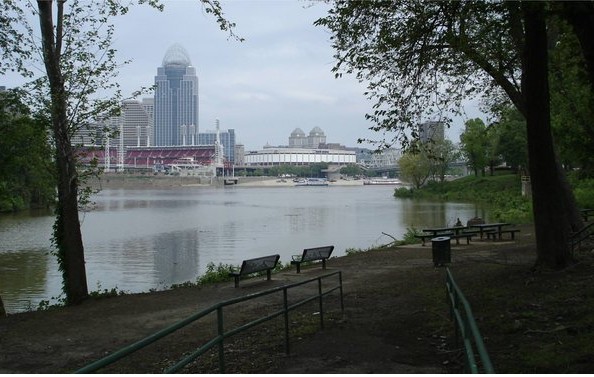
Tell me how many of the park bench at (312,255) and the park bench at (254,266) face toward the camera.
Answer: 0

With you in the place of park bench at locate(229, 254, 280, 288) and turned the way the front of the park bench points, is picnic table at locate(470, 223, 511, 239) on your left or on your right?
on your right

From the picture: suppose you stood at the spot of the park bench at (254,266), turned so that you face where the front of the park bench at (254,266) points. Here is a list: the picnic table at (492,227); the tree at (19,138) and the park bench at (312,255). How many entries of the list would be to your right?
2

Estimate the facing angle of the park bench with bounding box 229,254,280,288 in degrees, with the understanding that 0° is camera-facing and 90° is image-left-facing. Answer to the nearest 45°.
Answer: approximately 135°

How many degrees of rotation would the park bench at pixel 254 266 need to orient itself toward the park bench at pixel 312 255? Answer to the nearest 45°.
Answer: approximately 90° to its right

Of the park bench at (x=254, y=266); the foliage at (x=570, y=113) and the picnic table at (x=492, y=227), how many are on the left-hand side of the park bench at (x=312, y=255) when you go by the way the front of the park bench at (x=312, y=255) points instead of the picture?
1

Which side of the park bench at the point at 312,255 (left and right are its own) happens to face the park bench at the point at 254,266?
left

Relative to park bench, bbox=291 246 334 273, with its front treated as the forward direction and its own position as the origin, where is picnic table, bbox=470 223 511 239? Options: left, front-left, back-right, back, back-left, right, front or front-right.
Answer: right

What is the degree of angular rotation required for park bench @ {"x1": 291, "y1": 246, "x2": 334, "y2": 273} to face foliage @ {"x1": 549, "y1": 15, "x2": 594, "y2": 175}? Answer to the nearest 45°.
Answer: approximately 90° to its right

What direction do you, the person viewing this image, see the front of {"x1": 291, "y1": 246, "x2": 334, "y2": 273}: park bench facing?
facing away from the viewer and to the left of the viewer

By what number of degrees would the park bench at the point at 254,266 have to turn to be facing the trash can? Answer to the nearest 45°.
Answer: approximately 135° to its right

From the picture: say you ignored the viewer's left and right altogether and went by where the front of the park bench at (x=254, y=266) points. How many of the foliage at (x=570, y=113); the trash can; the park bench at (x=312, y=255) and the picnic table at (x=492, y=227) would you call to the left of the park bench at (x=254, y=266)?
0

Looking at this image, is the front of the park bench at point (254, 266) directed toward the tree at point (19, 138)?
no

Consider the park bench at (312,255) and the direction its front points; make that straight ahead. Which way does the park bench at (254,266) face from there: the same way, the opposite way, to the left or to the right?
the same way

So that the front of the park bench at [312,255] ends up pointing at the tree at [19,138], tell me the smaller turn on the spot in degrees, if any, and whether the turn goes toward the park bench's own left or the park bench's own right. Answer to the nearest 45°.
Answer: approximately 90° to the park bench's own left

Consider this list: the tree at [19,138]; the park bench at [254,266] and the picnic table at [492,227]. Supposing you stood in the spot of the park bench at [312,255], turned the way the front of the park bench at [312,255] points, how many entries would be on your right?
1

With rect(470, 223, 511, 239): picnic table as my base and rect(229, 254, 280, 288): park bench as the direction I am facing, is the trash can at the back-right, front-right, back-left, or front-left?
front-left
